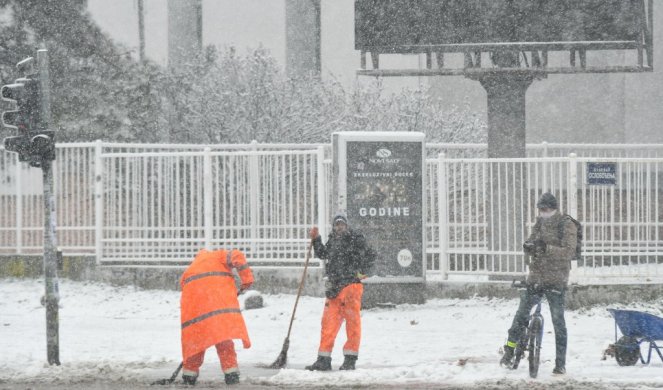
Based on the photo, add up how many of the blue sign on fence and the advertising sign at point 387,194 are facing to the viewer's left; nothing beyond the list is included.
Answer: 0

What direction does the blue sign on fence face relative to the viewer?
toward the camera

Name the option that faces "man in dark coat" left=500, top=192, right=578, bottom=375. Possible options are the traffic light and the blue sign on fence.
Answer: the blue sign on fence

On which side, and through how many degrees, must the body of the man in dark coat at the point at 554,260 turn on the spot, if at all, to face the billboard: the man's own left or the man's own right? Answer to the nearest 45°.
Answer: approximately 135° to the man's own right

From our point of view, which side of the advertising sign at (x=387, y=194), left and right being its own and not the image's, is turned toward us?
front

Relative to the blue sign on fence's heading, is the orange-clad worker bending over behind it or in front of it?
in front

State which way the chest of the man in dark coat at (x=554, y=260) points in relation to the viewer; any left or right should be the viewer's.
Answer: facing the viewer and to the left of the viewer

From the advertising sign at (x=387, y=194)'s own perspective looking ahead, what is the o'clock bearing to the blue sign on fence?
The blue sign on fence is roughly at 9 o'clock from the advertising sign.

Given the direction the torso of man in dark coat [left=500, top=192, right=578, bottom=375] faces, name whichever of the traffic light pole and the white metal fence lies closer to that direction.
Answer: the traffic light pole
